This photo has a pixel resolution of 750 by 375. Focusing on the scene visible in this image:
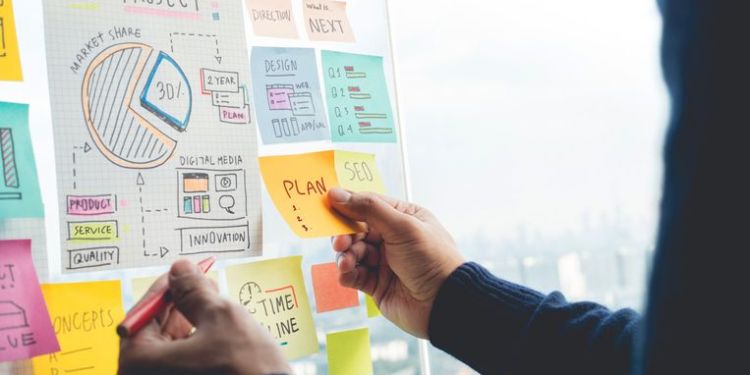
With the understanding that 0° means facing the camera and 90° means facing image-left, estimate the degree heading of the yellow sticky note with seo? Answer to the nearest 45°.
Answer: approximately 0°
